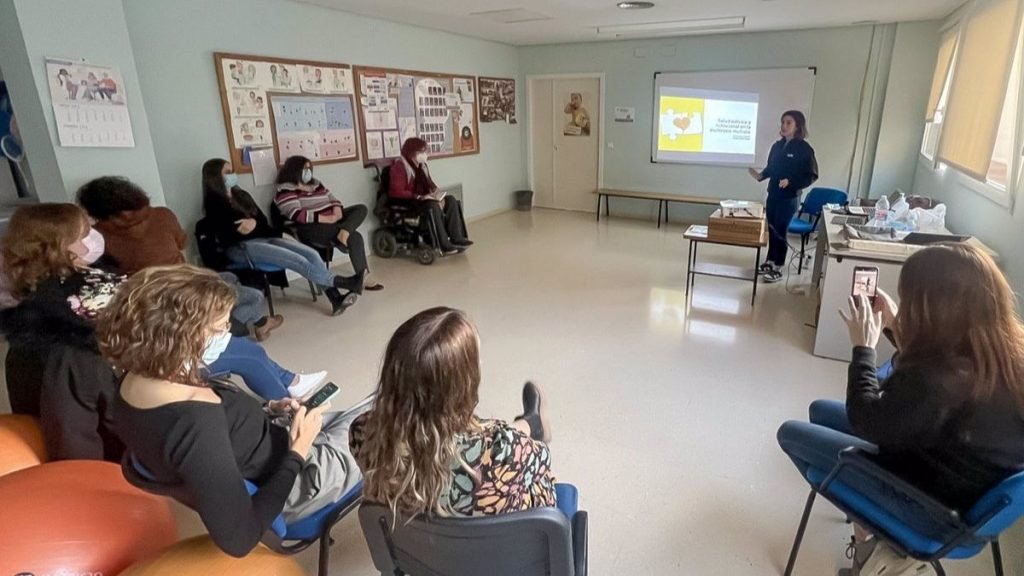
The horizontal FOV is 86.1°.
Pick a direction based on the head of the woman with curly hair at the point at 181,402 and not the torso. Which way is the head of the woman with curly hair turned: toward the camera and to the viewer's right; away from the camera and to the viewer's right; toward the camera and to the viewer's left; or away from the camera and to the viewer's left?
away from the camera and to the viewer's right

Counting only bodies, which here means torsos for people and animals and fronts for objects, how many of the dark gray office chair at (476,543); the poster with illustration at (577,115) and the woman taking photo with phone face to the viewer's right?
0

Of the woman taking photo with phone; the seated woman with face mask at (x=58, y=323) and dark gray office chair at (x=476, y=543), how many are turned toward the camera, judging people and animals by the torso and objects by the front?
0

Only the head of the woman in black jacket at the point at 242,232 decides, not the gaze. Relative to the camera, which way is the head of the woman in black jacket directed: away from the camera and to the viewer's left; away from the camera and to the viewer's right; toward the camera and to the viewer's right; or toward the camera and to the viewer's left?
toward the camera and to the viewer's right

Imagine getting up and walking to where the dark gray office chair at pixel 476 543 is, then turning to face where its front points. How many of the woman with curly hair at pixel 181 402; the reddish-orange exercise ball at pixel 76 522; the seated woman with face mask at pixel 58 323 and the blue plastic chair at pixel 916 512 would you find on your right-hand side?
1

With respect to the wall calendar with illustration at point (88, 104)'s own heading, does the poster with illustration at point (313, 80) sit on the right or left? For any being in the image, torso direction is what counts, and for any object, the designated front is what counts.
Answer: on its left

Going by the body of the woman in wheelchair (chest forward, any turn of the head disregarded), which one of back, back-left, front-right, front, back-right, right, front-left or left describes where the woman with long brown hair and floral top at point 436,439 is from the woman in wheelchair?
front-right

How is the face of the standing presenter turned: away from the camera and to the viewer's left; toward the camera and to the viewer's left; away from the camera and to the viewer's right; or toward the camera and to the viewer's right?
toward the camera and to the viewer's left

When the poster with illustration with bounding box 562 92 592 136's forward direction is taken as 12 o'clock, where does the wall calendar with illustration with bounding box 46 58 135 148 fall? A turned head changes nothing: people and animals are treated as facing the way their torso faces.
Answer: the wall calendar with illustration with bounding box 46 58 135 148 is roughly at 1 o'clock from the poster with illustration with bounding box 562 92 592 136.

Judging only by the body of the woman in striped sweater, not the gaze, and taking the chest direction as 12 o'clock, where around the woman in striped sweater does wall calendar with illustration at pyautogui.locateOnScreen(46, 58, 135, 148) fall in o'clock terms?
The wall calendar with illustration is roughly at 3 o'clock from the woman in striped sweater.

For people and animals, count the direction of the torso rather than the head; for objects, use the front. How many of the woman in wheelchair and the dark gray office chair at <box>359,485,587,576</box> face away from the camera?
1

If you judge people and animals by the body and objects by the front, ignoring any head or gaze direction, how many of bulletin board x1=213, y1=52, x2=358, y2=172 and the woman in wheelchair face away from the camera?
0

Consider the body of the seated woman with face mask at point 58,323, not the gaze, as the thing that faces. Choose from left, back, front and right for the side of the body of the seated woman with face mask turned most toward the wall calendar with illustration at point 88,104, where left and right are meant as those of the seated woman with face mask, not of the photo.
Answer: left

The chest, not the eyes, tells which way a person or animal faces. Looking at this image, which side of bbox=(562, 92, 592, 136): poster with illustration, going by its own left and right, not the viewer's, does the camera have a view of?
front

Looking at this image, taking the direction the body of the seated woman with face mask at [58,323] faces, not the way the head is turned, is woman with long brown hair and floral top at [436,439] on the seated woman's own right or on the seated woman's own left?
on the seated woman's own right

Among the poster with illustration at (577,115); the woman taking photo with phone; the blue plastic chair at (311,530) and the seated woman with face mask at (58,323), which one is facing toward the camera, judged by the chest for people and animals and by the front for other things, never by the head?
the poster with illustration

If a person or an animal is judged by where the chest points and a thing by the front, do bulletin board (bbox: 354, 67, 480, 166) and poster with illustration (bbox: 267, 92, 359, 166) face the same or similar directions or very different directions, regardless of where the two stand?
same or similar directions

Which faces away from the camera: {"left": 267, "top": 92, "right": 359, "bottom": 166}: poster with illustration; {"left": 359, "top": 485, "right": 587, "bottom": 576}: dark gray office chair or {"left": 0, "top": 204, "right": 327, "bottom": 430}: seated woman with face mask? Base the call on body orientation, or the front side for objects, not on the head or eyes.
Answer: the dark gray office chair

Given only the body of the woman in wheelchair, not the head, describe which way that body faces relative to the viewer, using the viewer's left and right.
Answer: facing the viewer and to the right of the viewer

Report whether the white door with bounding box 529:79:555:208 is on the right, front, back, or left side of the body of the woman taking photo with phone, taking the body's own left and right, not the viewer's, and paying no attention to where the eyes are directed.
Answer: front

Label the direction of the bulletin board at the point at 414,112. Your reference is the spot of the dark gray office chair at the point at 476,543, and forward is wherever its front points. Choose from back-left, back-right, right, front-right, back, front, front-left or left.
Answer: front
